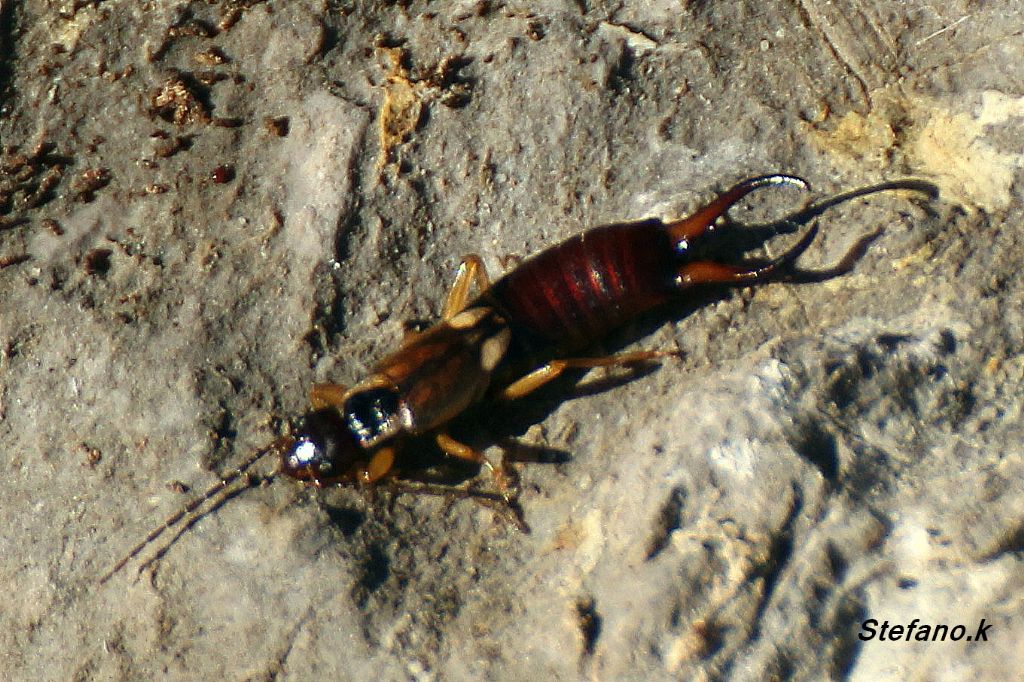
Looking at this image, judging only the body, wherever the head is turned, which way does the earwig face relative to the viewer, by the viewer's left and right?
facing the viewer and to the left of the viewer
